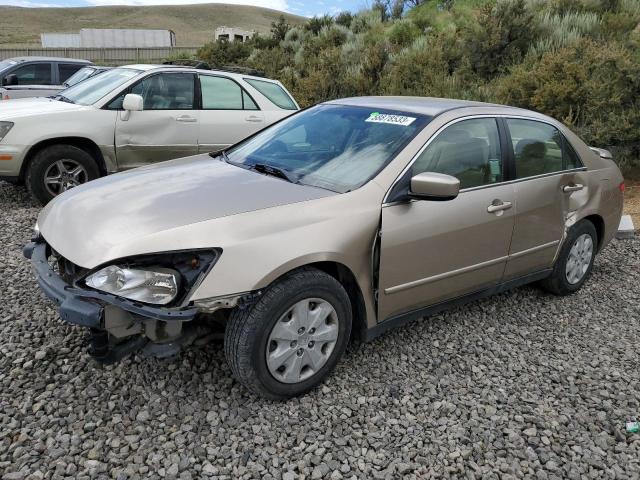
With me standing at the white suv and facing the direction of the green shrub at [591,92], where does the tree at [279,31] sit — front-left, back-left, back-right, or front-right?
front-left

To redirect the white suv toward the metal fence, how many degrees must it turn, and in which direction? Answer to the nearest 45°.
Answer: approximately 90° to its right

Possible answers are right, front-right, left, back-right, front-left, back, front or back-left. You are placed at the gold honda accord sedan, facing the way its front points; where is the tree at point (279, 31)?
back-right

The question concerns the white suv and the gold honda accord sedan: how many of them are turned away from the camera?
0

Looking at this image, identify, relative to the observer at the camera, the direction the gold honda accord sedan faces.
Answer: facing the viewer and to the left of the viewer

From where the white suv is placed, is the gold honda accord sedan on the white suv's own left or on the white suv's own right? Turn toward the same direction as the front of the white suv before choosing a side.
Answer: on the white suv's own left

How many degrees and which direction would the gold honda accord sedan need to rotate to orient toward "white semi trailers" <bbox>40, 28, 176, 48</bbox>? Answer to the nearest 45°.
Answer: approximately 135° to its right

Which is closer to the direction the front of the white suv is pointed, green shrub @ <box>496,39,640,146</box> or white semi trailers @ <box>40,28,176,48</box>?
the white semi trailers

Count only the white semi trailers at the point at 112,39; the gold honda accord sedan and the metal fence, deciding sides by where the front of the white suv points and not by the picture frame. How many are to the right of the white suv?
2

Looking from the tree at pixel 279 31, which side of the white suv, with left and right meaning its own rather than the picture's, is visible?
right

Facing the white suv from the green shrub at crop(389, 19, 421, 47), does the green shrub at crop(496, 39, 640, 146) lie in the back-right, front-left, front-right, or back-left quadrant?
front-left

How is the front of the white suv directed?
to the viewer's left
